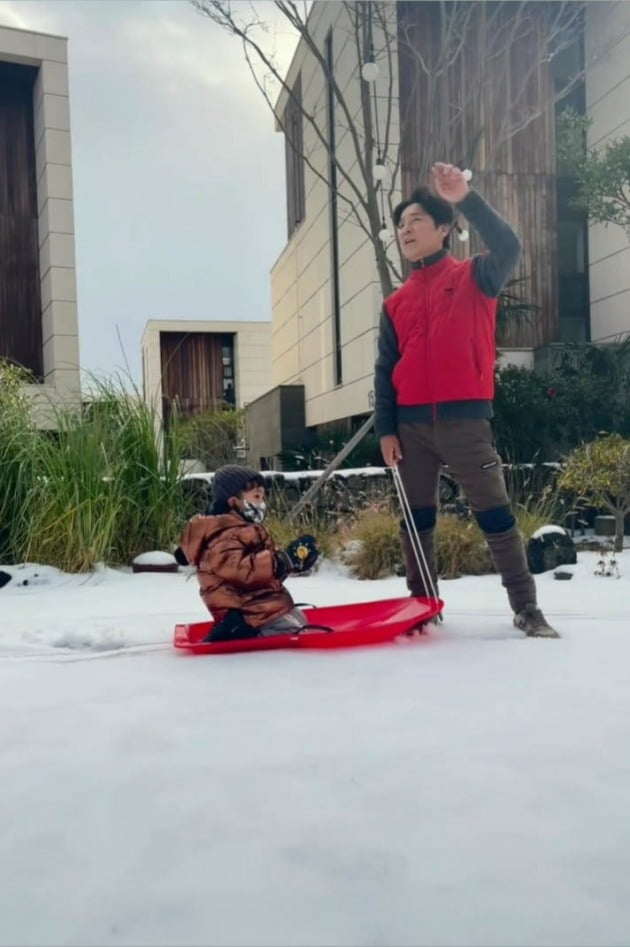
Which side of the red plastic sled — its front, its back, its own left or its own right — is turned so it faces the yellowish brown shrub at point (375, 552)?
left

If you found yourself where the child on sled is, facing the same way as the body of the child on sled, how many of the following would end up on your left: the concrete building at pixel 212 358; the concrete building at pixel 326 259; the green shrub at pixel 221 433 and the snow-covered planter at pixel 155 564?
4

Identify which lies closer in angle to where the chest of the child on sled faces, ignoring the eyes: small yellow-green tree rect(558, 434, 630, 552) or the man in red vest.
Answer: the man in red vest

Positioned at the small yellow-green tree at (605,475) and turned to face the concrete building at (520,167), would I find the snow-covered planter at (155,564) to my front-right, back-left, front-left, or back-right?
back-left

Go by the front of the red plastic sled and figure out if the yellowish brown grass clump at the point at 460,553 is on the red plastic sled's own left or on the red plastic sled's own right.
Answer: on the red plastic sled's own left

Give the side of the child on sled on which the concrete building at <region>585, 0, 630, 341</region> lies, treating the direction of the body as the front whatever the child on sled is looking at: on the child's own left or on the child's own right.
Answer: on the child's own left

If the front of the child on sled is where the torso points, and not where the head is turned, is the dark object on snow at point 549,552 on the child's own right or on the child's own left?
on the child's own left

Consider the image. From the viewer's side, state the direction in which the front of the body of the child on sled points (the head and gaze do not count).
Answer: to the viewer's right

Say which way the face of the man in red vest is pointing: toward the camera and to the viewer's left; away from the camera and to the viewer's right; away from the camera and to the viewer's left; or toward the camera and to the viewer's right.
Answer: toward the camera and to the viewer's left

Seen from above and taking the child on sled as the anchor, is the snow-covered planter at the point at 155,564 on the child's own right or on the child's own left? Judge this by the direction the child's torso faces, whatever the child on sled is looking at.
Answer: on the child's own left

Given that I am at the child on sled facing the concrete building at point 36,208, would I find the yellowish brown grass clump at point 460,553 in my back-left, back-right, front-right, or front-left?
front-right

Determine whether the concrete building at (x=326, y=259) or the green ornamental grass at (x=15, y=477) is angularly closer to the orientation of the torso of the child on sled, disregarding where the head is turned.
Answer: the concrete building

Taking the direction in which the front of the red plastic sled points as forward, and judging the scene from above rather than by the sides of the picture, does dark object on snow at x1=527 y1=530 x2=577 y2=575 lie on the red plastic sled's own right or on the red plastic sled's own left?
on the red plastic sled's own left

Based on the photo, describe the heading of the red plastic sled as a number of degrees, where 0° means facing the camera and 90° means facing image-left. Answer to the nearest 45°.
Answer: approximately 270°

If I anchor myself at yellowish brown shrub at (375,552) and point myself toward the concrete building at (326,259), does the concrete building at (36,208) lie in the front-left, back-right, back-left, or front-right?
front-left

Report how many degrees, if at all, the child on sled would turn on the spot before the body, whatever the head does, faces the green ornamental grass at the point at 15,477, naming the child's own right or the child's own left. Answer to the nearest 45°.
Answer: approximately 135° to the child's own left

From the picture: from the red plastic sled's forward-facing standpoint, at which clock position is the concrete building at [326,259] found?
The concrete building is roughly at 9 o'clock from the red plastic sled.

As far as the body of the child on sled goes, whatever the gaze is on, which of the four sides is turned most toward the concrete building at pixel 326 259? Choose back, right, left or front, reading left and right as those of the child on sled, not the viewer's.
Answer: left

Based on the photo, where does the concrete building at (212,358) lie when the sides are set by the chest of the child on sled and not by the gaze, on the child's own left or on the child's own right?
on the child's own left
